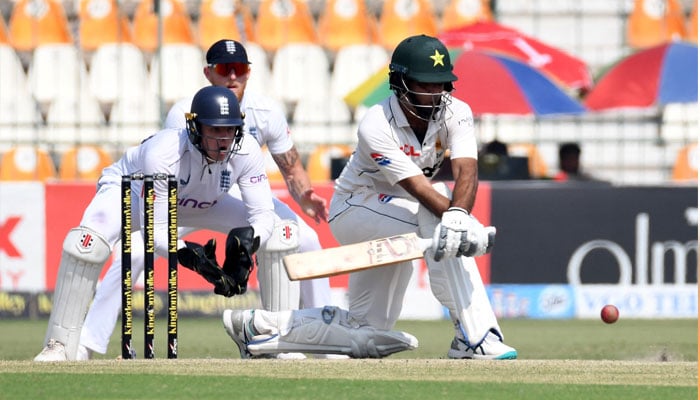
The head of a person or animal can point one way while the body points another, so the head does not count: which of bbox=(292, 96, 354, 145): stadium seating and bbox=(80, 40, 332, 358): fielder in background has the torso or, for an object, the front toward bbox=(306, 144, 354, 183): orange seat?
the stadium seating

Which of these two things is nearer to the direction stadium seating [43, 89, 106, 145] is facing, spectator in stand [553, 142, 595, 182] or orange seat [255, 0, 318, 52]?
the spectator in stand

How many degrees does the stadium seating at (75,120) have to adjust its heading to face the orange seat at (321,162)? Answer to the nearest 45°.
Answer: approximately 45° to its left

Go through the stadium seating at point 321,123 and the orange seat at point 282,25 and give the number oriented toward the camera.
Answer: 2
